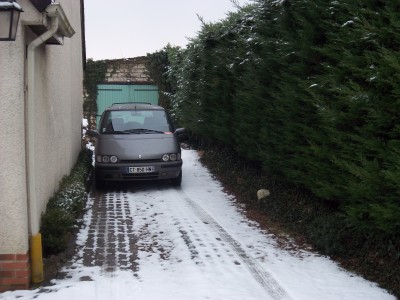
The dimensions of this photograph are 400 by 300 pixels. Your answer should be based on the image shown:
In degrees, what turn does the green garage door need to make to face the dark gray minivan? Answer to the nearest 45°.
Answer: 0° — it already faces it

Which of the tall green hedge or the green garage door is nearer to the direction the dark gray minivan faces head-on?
the tall green hedge

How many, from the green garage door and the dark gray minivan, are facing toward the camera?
2

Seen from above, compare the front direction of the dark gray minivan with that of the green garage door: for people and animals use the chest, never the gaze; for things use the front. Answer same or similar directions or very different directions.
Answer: same or similar directions

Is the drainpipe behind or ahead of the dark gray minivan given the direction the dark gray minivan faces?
ahead

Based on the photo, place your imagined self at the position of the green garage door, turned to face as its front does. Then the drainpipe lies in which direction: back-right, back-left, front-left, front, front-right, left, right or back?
front

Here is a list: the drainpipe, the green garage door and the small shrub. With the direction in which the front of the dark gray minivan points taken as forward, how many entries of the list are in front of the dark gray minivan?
2

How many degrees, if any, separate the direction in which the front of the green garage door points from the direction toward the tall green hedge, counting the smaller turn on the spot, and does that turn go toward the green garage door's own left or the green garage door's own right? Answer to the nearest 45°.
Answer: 0° — it already faces it

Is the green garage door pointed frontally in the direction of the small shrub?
yes

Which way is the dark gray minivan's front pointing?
toward the camera

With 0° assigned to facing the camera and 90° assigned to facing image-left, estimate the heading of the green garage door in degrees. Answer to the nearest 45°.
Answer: approximately 0°

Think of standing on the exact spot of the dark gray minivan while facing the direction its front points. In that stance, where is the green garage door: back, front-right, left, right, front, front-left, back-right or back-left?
back

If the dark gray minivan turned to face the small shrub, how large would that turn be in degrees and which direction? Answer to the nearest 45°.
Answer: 0° — it already faces it
